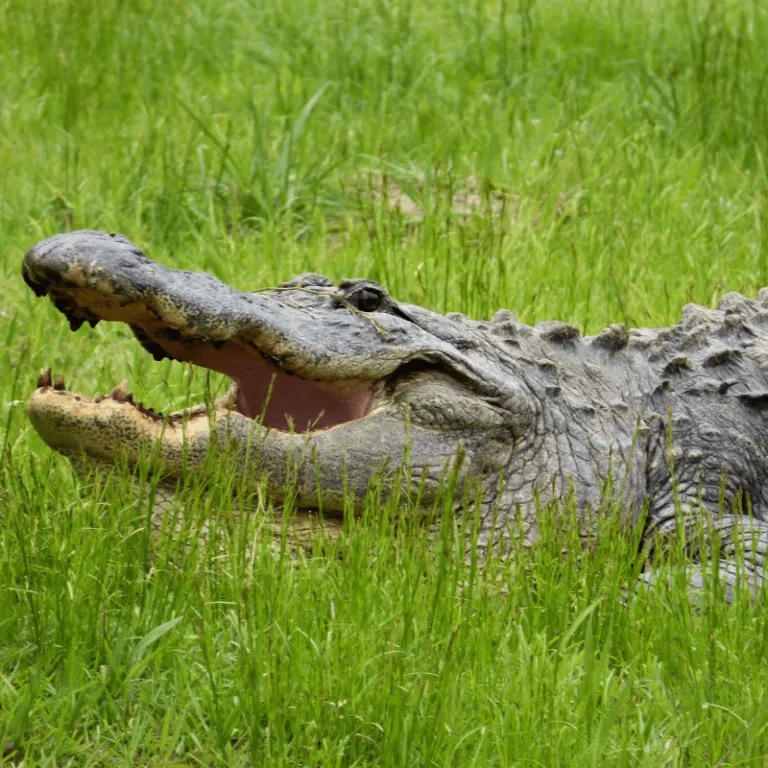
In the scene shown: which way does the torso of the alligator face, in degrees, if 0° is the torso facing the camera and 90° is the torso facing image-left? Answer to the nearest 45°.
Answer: approximately 90°
